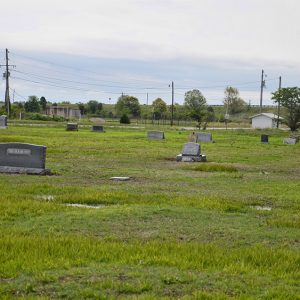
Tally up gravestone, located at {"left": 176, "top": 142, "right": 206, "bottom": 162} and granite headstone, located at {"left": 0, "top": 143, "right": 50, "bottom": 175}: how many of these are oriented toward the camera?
2

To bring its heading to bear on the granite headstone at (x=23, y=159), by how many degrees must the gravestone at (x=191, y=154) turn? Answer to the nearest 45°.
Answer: approximately 45° to its right

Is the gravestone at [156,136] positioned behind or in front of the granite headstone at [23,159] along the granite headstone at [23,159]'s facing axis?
behind

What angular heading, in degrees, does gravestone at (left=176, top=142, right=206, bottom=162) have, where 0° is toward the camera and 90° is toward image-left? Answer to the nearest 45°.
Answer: approximately 0°

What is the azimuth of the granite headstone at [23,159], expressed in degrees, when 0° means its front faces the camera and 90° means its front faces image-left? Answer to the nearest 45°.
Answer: approximately 0°

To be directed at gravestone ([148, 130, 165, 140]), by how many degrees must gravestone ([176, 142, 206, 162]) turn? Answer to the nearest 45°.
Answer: approximately 180°

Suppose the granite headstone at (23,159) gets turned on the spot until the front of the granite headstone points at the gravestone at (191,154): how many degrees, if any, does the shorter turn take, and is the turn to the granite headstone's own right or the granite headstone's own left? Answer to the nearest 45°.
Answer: approximately 135° to the granite headstone's own left

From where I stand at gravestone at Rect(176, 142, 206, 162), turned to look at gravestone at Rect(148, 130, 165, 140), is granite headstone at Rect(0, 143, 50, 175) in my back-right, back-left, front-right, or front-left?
back-left
